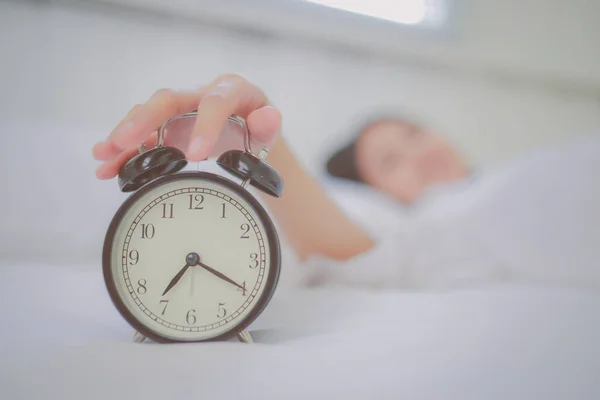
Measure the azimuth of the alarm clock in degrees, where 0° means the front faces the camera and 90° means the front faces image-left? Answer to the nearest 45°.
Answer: approximately 0°
